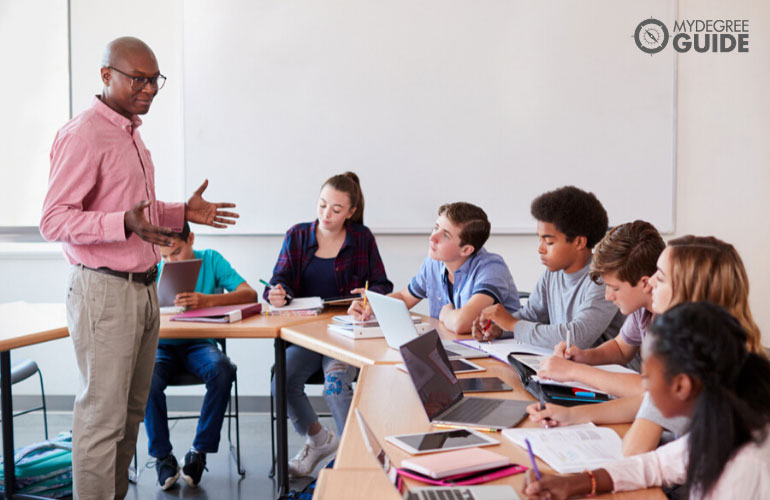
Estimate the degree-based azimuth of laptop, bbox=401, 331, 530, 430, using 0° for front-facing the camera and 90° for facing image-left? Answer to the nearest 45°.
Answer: approximately 270°

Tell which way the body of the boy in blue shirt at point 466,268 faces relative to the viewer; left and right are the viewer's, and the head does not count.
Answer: facing the viewer and to the left of the viewer

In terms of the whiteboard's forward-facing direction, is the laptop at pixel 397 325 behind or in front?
in front

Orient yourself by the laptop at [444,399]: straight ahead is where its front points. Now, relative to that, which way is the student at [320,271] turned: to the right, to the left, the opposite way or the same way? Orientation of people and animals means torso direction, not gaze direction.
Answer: to the right

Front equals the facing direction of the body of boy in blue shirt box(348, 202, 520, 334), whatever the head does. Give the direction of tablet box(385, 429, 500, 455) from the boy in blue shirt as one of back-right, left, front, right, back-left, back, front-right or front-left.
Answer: front-left

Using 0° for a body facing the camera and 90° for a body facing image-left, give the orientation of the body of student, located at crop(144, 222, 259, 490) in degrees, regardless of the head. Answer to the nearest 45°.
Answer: approximately 0°

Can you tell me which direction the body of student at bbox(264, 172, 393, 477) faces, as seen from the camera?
toward the camera

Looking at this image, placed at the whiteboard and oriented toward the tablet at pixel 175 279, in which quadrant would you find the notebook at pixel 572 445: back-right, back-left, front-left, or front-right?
front-left

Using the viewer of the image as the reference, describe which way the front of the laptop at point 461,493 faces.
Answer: facing to the right of the viewer

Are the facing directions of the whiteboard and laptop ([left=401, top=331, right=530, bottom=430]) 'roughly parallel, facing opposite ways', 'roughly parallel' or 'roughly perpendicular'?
roughly perpendicular

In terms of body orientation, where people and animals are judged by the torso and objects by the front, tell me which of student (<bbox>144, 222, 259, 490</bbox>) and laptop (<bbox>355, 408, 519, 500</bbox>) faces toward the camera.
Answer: the student

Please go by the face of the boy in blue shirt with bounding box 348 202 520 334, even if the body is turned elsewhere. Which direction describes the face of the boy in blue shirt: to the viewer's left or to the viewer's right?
to the viewer's left

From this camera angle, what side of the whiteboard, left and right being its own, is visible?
front

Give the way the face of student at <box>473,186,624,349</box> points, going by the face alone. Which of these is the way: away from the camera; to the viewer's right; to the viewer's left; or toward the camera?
to the viewer's left

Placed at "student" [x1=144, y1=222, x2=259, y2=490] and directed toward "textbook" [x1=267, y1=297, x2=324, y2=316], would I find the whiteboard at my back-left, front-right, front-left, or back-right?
front-left
